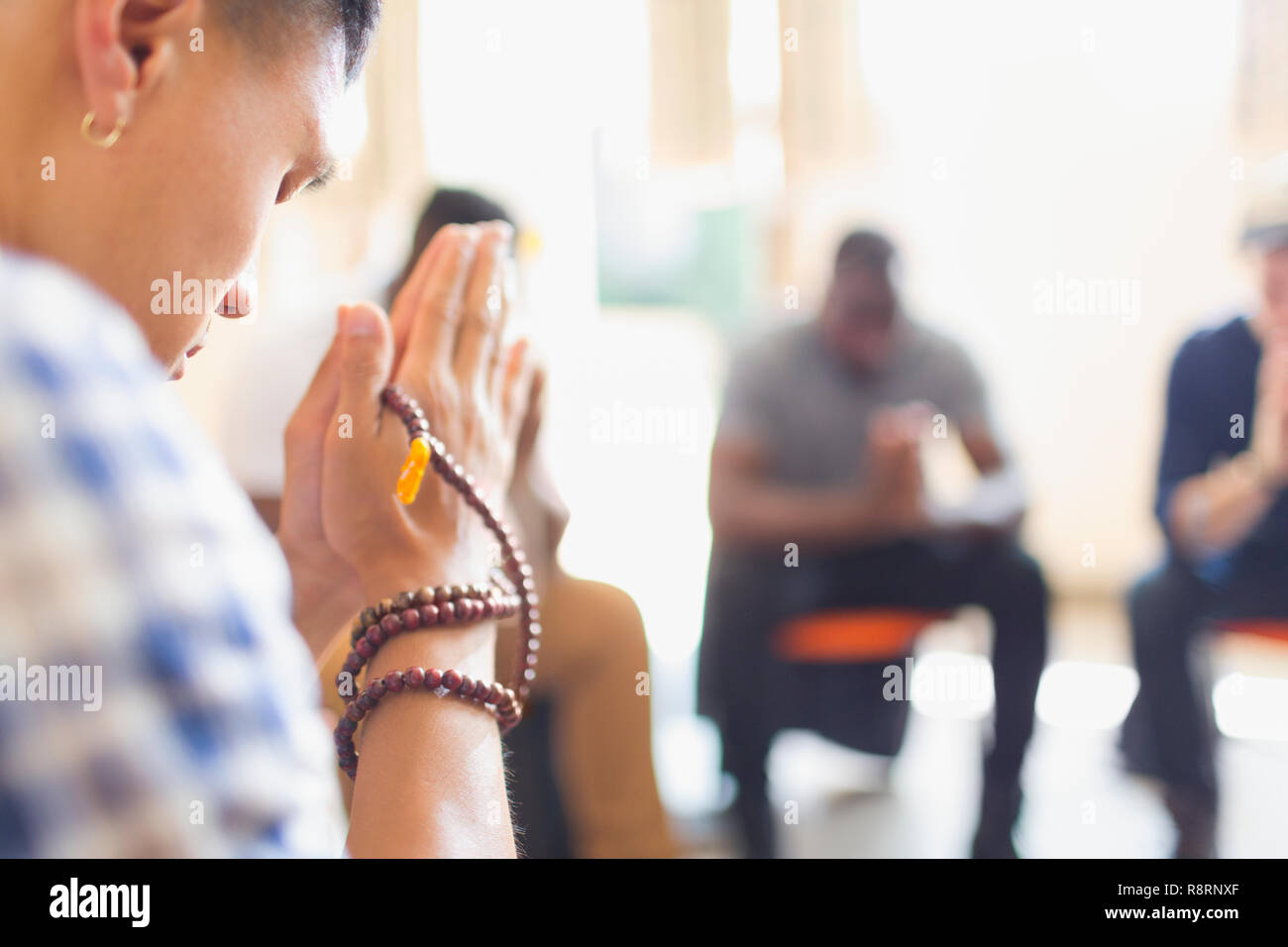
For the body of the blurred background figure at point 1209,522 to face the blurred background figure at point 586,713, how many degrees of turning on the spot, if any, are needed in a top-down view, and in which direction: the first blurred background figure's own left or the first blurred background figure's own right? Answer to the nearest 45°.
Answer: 0° — they already face them

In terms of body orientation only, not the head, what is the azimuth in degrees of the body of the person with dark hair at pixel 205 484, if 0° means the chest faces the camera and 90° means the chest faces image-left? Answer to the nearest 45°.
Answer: approximately 225°

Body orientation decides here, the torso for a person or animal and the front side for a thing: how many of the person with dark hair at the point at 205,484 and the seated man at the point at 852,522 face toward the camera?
1

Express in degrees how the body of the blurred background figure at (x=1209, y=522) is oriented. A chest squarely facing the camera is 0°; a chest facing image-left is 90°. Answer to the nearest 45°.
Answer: approximately 45°
